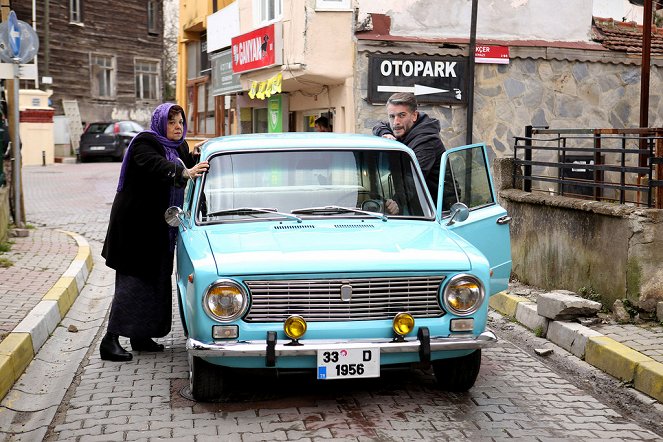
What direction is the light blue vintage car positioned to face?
toward the camera

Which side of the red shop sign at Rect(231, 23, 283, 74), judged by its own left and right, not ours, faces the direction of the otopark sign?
left

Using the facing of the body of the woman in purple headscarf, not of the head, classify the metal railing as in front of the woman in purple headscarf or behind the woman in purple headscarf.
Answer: in front

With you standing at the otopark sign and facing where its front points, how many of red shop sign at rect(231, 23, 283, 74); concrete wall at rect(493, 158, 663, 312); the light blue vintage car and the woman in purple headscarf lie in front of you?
3

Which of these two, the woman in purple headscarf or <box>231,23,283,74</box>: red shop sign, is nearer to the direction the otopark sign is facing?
the woman in purple headscarf

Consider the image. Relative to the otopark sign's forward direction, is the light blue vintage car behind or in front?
in front

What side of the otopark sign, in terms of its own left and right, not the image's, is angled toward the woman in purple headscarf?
front

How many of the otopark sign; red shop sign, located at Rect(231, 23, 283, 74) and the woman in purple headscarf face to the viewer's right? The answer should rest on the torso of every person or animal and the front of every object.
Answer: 1

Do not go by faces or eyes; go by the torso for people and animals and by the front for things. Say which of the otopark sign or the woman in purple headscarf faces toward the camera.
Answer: the otopark sign

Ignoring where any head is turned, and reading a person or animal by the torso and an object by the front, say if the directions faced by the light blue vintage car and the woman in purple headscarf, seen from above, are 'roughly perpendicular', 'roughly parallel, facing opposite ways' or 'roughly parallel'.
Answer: roughly perpendicular

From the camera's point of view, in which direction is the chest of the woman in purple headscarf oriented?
to the viewer's right

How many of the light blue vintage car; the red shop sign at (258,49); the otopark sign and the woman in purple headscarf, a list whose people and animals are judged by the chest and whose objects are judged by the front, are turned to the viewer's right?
1

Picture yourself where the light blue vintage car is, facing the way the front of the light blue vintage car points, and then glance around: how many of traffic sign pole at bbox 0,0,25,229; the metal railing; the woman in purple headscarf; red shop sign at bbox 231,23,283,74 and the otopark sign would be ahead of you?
0

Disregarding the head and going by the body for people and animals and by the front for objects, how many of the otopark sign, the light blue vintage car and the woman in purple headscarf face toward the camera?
2

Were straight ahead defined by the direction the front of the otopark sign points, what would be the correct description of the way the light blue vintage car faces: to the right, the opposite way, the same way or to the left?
the same way

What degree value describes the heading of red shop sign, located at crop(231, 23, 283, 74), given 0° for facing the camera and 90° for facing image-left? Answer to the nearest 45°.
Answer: approximately 45°

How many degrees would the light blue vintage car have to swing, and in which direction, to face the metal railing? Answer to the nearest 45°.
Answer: approximately 135° to its left

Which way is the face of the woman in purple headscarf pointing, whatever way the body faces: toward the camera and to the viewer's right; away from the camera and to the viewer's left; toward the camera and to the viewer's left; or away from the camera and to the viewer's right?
toward the camera and to the viewer's right

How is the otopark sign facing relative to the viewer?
toward the camera
